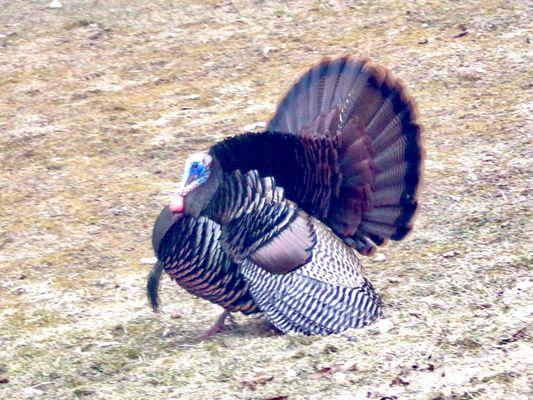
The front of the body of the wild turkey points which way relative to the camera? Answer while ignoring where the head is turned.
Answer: to the viewer's left
